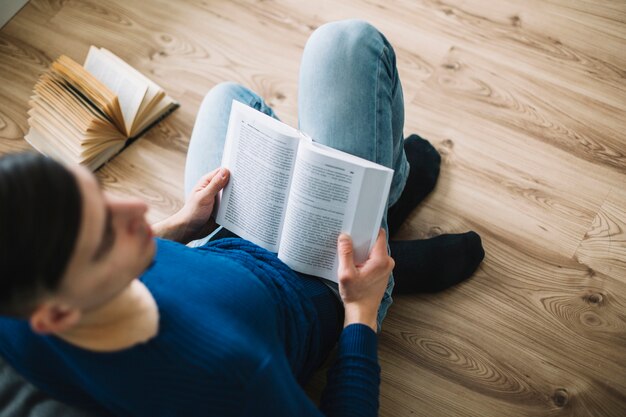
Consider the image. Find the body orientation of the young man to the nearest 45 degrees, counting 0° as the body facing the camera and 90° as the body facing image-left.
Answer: approximately 225°

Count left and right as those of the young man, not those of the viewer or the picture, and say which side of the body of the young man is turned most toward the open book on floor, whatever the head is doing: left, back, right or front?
left
